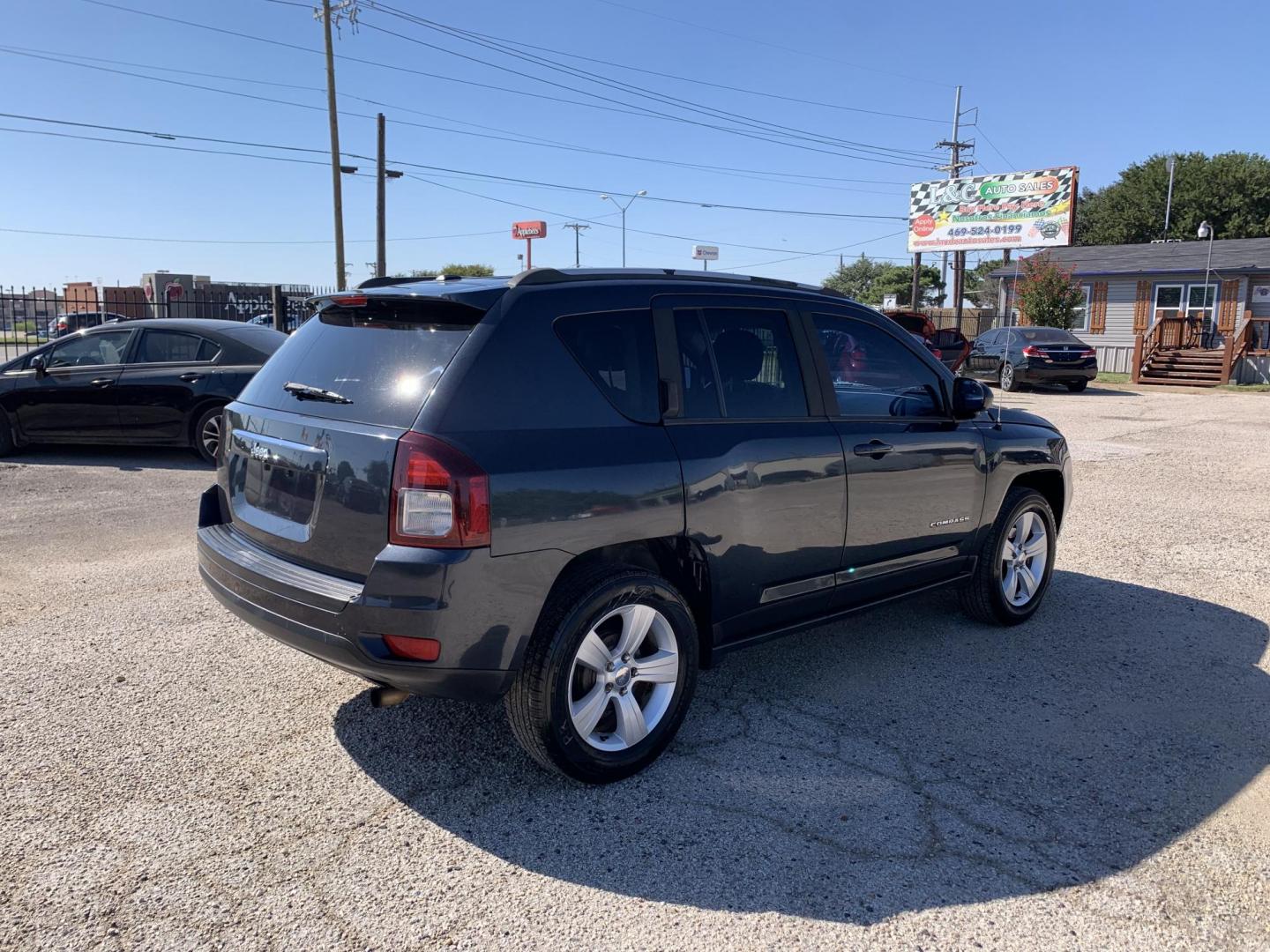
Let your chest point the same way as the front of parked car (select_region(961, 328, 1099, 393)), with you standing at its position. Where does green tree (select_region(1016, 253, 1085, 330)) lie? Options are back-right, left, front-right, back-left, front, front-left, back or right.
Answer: front-right

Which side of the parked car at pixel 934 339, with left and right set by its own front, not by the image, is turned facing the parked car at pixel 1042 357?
right

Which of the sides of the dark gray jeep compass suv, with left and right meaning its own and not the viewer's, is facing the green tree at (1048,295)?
front

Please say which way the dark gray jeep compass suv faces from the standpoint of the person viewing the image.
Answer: facing away from the viewer and to the right of the viewer

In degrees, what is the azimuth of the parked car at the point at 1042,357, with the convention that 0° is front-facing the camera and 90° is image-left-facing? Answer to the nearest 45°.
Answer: approximately 135°

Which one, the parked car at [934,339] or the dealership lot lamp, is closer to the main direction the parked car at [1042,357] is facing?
the dealership lot lamp

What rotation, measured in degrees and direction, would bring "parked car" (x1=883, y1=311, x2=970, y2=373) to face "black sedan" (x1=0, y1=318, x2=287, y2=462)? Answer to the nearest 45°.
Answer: approximately 90° to its left

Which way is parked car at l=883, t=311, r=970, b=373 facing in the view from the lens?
facing away from the viewer and to the left of the viewer
